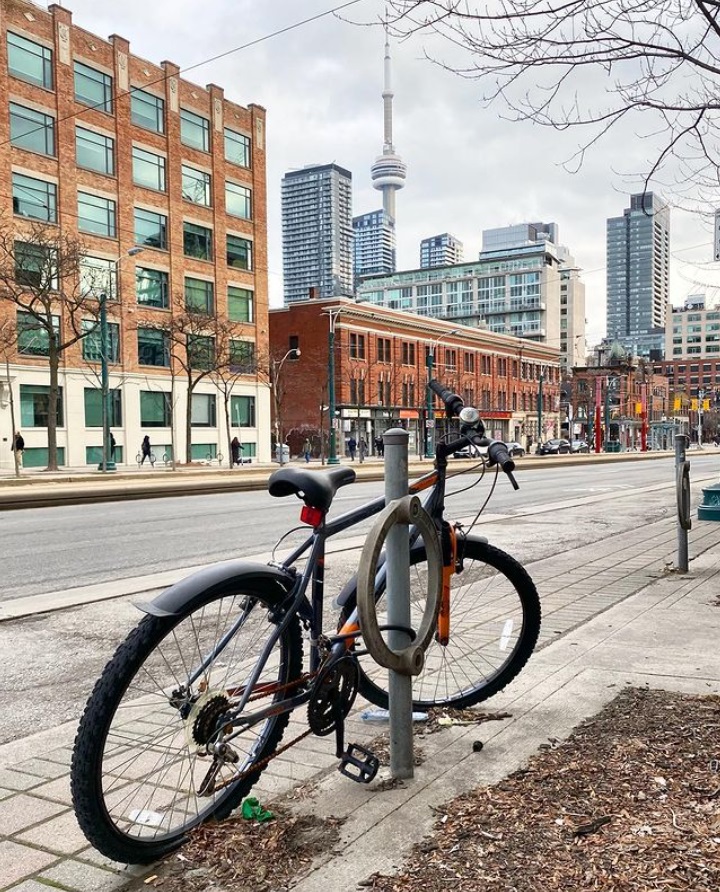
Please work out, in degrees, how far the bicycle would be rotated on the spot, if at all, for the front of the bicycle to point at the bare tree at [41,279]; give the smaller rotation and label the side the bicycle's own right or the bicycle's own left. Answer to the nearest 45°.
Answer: approximately 45° to the bicycle's own left

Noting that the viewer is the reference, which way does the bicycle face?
facing away from the viewer and to the right of the viewer

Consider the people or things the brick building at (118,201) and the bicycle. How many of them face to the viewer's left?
0

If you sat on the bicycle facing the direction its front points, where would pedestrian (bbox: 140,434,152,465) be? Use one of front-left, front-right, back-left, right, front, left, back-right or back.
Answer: front-left

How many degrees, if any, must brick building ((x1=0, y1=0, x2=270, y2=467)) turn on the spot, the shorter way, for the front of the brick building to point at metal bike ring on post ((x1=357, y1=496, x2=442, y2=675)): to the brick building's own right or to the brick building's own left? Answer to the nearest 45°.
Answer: approximately 45° to the brick building's own right

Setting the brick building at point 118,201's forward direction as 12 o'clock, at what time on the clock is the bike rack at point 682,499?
The bike rack is roughly at 1 o'clock from the brick building.

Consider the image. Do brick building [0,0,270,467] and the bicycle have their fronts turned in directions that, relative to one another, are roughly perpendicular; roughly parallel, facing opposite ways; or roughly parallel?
roughly perpendicular

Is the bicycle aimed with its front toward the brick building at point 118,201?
no

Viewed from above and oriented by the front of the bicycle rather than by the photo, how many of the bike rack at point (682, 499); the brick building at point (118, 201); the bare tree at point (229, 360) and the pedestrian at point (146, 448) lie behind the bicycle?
0

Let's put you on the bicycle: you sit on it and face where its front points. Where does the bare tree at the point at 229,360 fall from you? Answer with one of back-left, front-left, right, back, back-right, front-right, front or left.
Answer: front-left

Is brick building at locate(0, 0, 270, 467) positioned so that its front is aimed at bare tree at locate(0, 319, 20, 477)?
no

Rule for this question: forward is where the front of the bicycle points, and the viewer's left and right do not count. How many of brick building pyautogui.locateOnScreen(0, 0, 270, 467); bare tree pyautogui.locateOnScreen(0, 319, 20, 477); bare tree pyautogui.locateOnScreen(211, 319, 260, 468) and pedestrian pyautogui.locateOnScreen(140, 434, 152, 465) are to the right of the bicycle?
0

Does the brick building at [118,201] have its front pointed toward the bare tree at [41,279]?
no
